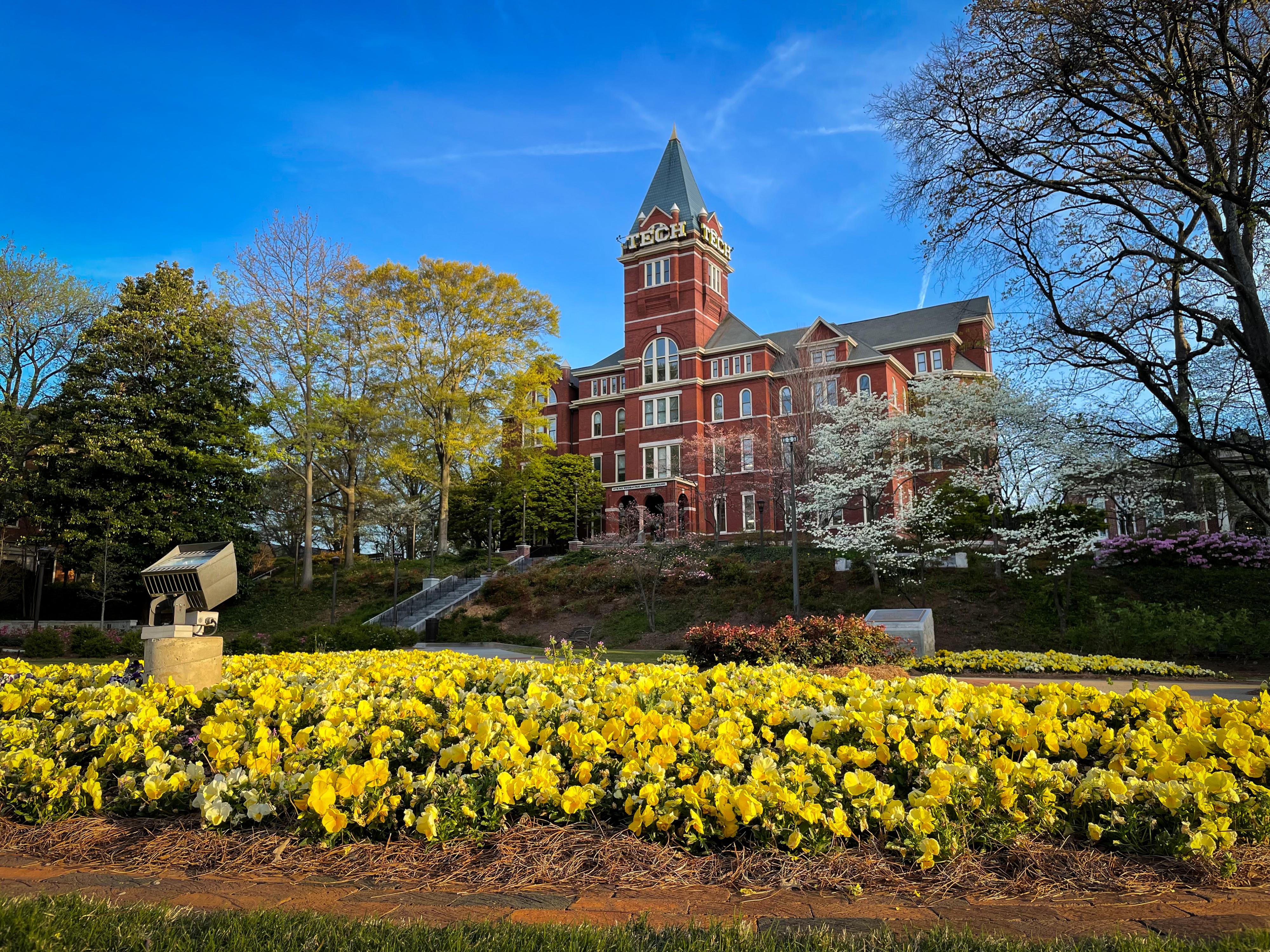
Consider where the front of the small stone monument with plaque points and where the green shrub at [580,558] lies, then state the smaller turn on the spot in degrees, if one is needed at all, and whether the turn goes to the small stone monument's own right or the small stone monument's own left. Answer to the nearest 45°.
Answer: approximately 90° to the small stone monument's own right

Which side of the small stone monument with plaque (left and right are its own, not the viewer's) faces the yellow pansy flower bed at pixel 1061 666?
left

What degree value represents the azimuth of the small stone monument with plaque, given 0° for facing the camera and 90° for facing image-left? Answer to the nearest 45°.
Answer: approximately 45°

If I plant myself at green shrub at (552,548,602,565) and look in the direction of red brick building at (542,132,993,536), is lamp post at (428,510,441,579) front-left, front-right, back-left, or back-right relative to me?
back-left

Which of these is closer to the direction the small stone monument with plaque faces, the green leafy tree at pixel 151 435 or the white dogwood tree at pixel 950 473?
the green leafy tree

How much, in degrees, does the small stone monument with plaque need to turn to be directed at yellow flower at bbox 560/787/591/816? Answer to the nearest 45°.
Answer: approximately 45° to its left

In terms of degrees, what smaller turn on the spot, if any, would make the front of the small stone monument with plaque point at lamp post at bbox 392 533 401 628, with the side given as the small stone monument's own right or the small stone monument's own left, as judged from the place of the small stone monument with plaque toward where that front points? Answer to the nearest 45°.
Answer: approximately 90° to the small stone monument's own right

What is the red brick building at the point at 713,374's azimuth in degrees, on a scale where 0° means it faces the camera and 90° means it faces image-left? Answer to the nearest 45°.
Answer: approximately 45°

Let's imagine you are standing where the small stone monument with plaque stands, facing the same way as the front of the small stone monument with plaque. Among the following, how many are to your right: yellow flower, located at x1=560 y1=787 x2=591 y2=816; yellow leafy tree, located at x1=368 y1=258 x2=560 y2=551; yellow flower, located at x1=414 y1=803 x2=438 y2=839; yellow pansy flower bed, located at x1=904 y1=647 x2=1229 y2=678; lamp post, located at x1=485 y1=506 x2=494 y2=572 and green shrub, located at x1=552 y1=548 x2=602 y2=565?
3
